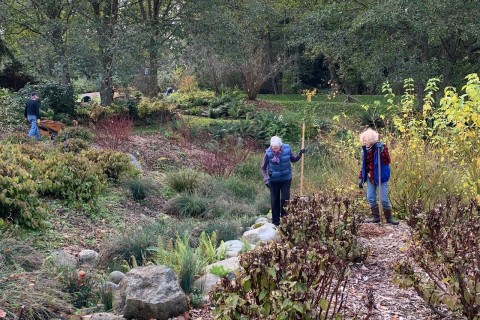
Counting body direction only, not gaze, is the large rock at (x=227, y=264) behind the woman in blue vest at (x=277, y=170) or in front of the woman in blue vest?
in front

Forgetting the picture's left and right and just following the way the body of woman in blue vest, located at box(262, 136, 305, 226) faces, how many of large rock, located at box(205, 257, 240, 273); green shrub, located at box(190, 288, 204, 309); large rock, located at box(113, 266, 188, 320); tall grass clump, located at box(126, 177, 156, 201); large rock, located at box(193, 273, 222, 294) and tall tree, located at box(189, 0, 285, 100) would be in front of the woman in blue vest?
4

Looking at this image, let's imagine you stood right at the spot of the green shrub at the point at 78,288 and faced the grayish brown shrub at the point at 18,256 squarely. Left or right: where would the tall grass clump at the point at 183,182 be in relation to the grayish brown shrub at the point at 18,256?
right

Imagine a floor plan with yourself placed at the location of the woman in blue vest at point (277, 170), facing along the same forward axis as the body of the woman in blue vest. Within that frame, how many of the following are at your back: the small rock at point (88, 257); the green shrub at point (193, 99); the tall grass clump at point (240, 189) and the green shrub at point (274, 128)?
3

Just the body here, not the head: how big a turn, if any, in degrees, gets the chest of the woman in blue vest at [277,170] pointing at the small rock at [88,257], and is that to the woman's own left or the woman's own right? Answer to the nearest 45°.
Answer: approximately 45° to the woman's own right

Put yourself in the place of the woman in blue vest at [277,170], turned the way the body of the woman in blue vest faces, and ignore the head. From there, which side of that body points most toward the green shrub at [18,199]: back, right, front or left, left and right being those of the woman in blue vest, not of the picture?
right

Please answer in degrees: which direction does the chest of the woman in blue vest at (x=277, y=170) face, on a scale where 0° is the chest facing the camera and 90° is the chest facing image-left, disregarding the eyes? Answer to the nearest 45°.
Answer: approximately 0°

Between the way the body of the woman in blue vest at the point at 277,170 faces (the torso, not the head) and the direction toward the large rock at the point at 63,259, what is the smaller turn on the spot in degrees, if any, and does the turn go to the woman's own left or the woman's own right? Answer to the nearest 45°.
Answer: approximately 45° to the woman's own right

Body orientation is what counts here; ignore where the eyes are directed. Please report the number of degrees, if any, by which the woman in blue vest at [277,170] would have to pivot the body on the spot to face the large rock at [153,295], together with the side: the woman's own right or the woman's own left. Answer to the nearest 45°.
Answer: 0° — they already face it

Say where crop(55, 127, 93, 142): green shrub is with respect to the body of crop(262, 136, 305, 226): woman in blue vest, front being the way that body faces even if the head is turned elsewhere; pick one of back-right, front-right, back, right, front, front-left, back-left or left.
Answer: back-right

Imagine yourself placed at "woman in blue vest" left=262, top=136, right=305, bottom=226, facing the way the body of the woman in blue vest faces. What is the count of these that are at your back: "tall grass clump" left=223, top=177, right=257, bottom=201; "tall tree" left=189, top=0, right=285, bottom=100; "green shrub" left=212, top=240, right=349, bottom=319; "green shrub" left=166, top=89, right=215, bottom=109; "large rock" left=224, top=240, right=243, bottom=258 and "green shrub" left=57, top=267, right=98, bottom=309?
3

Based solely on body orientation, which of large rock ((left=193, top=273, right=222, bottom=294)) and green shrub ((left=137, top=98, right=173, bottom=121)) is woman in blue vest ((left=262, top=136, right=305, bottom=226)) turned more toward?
the large rock

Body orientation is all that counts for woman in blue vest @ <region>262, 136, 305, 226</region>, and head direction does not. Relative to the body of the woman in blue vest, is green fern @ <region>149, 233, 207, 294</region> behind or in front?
in front

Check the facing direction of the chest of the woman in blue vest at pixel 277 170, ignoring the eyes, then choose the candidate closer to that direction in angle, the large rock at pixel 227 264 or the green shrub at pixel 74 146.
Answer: the large rock

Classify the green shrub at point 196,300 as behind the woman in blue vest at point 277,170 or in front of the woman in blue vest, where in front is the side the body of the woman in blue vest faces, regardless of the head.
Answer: in front

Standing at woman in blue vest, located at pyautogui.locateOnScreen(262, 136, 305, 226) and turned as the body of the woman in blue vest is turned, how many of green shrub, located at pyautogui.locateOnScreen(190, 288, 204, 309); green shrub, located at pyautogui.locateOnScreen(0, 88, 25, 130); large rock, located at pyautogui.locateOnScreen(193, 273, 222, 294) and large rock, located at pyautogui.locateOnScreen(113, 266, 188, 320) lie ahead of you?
3

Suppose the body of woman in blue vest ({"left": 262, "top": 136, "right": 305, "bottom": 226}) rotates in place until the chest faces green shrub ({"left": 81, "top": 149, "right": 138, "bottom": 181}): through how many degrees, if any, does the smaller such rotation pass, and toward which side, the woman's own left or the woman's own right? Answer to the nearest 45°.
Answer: approximately 135° to the woman's own right
